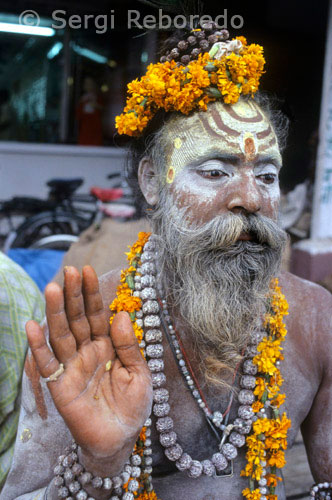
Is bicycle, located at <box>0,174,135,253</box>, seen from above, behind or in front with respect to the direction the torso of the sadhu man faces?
behind

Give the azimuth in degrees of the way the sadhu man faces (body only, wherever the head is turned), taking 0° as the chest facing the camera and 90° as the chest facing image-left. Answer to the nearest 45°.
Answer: approximately 315°
